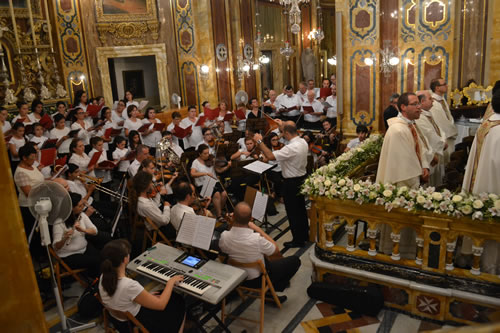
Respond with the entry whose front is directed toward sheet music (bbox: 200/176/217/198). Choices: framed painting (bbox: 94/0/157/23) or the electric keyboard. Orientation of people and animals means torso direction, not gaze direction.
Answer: the framed painting

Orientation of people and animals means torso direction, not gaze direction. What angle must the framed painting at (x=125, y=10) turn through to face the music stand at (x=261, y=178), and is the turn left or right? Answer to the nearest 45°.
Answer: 0° — it already faces it

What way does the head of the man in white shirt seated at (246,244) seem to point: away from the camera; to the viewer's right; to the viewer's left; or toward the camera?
away from the camera

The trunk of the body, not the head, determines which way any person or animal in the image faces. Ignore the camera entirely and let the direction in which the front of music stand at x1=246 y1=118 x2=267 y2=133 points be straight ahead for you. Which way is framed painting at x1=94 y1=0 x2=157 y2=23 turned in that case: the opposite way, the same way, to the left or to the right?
the opposite way

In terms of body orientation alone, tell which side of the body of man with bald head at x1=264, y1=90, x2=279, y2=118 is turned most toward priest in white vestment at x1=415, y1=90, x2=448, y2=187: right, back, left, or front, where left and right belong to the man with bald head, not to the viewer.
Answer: left

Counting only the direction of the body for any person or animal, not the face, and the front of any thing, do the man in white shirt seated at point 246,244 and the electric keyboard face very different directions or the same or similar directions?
very different directions

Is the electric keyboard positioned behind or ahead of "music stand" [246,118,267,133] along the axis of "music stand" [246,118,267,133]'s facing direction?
behind

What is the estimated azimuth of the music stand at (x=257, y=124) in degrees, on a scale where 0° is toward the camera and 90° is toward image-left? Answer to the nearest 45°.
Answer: approximately 180°

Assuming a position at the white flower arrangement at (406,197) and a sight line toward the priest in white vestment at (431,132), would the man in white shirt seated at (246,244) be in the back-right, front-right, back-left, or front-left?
back-left

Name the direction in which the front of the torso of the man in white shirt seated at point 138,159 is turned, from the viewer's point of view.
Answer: to the viewer's right

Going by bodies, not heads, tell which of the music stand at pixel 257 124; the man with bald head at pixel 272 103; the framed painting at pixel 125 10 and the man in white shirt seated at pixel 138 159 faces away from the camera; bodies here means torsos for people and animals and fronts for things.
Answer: the music stand

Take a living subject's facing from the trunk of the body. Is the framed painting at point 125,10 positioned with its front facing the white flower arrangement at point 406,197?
yes
